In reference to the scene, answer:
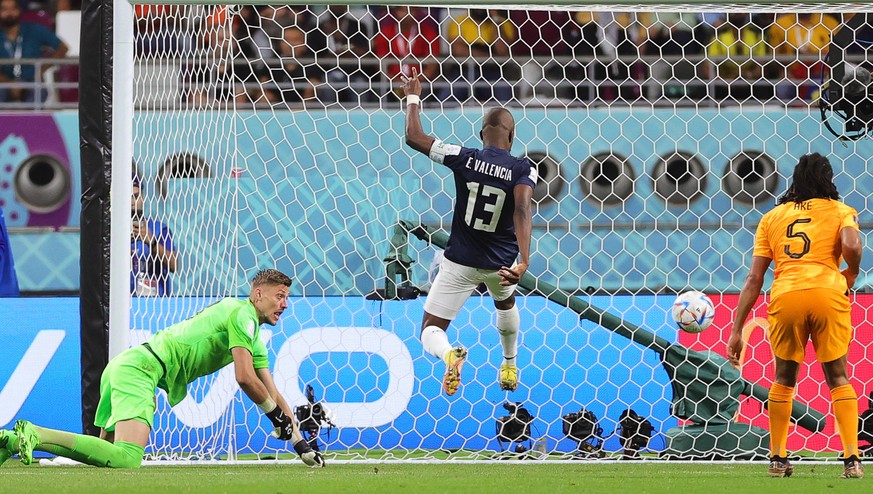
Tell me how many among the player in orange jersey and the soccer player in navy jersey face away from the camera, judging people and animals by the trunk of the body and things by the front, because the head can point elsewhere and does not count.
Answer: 2

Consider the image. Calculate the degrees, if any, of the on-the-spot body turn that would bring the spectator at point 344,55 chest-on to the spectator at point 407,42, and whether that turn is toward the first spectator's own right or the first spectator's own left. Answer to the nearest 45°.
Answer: approximately 135° to the first spectator's own left

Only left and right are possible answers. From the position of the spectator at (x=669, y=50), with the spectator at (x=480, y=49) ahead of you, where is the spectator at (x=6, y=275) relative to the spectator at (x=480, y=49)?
left

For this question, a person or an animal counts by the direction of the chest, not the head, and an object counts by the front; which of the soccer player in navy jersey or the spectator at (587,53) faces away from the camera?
the soccer player in navy jersey

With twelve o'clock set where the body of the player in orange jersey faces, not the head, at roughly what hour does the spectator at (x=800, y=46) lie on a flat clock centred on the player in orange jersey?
The spectator is roughly at 12 o'clock from the player in orange jersey.

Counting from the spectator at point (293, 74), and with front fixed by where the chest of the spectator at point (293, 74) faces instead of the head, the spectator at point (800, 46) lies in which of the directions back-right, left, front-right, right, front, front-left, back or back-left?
left

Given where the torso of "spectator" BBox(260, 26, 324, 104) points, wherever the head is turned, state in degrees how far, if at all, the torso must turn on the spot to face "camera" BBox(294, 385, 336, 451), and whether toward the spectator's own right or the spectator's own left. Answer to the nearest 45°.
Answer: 0° — they already face it

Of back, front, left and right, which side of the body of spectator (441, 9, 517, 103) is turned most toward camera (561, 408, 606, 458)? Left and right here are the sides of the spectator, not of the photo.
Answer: front

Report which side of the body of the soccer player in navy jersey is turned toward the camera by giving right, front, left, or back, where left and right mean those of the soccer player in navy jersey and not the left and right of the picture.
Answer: back

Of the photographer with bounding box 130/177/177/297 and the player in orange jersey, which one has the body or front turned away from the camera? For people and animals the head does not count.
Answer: the player in orange jersey

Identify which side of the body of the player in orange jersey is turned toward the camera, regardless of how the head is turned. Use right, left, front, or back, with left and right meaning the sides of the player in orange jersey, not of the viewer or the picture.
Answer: back

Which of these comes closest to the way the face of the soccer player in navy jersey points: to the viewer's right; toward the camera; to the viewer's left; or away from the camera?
away from the camera
